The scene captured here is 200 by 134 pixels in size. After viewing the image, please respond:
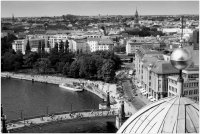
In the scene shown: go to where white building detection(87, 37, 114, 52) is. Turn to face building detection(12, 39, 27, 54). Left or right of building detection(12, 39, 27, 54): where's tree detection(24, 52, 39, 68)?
left

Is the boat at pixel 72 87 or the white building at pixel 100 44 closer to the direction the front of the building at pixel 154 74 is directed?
the boat

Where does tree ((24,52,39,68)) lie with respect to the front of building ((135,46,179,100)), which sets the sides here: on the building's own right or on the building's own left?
on the building's own right

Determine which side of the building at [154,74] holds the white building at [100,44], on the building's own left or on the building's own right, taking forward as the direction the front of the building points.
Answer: on the building's own right

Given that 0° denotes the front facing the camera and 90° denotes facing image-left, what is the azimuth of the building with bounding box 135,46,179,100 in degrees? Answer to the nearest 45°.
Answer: approximately 45°
